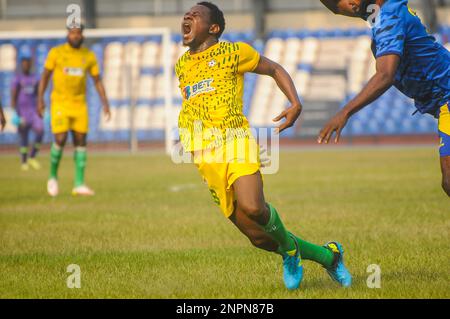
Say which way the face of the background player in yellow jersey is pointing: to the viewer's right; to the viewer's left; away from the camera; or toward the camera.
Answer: toward the camera

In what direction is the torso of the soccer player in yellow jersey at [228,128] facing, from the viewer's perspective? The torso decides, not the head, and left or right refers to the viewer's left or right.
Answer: facing the viewer and to the left of the viewer

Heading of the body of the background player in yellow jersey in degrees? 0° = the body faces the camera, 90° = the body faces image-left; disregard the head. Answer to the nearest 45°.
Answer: approximately 0°

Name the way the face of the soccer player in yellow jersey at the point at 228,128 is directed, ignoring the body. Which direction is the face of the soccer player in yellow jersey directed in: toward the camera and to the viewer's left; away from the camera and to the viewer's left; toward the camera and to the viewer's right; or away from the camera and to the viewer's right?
toward the camera and to the viewer's left

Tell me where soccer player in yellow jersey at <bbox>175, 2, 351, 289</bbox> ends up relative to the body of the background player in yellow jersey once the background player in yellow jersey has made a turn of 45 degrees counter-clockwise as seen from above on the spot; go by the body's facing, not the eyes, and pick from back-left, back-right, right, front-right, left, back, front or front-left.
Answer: front-right
